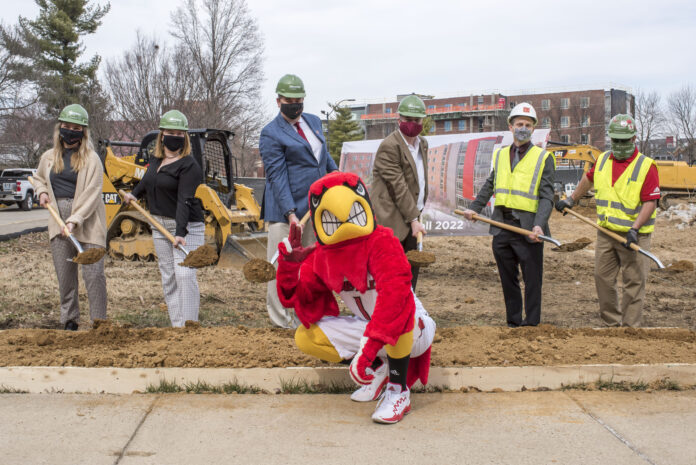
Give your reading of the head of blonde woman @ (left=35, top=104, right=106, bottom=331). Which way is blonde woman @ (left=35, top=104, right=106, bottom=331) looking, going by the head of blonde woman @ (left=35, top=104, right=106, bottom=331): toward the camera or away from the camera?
toward the camera

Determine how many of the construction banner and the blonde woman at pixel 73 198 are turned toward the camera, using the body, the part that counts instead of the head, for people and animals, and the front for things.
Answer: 2

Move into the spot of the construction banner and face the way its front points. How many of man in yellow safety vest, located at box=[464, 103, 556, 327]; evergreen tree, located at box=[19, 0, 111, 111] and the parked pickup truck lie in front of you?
1

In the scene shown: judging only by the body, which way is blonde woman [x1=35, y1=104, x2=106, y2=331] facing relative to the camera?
toward the camera

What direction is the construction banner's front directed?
toward the camera

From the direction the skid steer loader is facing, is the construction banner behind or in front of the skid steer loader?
in front

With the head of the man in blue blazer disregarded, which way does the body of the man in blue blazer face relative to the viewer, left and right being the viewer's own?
facing the viewer and to the right of the viewer

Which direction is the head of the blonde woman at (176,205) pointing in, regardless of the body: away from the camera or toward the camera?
toward the camera

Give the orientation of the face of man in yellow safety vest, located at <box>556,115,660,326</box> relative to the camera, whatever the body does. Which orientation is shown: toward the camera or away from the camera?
toward the camera

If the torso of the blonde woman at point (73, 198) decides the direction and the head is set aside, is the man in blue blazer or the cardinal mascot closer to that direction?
the cardinal mascot

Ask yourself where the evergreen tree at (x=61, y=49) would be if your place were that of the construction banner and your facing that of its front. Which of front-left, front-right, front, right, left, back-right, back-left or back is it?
back-right

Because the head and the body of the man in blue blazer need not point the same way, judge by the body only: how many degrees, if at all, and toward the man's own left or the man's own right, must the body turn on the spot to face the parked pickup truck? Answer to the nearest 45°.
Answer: approximately 180°

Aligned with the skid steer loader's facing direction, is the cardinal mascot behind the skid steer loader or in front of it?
in front

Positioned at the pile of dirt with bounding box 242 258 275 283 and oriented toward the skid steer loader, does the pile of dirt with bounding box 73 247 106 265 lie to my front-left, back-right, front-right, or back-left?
front-left

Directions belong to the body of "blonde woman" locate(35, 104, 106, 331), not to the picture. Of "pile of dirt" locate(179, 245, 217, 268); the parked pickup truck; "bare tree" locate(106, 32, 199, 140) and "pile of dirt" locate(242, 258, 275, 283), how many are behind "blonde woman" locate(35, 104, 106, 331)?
2
